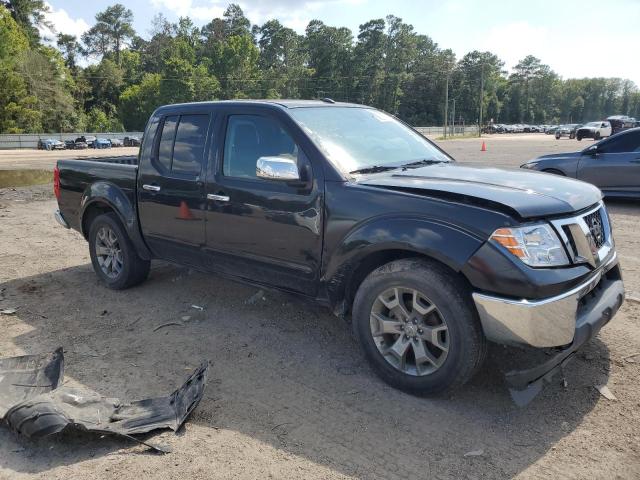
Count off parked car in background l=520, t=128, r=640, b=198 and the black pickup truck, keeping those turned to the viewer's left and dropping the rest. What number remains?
1

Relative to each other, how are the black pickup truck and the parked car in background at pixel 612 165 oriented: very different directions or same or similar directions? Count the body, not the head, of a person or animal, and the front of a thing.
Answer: very different directions

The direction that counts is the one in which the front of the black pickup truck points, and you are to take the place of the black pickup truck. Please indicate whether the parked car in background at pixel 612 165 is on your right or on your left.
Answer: on your left

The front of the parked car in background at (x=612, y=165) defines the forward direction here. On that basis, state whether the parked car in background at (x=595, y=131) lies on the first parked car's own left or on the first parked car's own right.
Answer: on the first parked car's own right

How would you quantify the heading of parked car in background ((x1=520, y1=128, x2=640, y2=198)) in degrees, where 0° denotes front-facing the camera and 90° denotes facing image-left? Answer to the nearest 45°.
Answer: approximately 90°

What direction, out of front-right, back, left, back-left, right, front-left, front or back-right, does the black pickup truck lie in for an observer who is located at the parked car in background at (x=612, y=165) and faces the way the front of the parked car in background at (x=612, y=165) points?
left

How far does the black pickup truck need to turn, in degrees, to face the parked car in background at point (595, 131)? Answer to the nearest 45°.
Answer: approximately 90° to its left

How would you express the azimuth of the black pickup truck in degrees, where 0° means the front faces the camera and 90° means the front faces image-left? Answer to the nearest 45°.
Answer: approximately 315°
